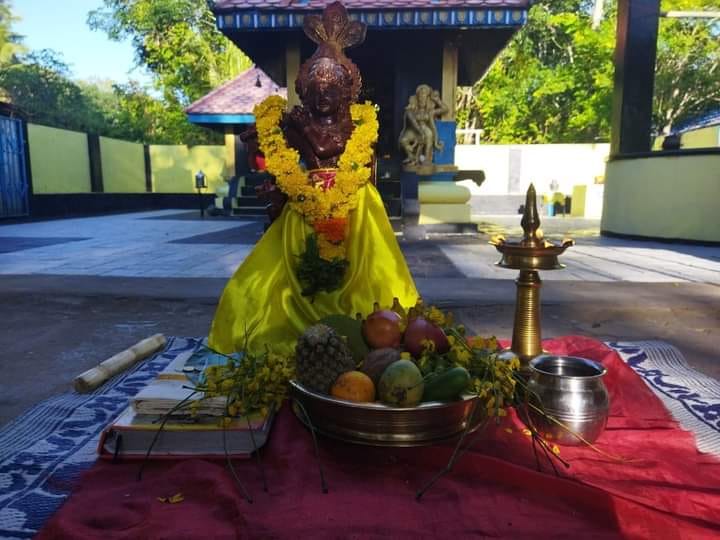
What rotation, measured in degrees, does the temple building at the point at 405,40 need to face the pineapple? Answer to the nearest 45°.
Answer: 0° — it already faces it

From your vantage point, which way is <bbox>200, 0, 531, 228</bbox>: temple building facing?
toward the camera

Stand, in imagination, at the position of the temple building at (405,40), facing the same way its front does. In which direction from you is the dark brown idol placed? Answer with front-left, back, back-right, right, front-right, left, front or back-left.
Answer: front

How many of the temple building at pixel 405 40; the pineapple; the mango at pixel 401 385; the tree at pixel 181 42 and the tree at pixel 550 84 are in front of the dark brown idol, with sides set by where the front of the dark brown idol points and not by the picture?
2

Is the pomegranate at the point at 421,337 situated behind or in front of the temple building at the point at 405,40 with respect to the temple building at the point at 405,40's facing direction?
in front

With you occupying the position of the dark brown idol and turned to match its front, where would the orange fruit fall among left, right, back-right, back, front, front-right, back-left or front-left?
front

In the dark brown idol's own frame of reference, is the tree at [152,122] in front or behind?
behind

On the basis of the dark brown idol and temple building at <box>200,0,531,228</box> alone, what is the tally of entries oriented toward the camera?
2

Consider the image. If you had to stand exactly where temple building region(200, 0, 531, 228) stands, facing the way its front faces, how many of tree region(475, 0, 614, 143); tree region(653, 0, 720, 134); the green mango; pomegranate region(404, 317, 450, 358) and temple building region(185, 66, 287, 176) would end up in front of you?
2

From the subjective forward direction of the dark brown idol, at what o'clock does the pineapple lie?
The pineapple is roughly at 12 o'clock from the dark brown idol.

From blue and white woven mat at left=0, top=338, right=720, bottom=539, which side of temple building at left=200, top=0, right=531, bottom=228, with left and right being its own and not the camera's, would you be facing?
front

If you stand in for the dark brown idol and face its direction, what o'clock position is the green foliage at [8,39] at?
The green foliage is roughly at 5 o'clock from the dark brown idol.

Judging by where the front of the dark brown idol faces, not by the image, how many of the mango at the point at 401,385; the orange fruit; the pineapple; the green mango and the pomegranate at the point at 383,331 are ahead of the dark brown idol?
5

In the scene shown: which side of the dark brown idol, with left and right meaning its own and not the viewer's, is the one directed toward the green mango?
front

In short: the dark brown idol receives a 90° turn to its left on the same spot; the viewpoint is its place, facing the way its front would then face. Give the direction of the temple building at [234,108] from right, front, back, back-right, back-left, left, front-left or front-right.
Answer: left

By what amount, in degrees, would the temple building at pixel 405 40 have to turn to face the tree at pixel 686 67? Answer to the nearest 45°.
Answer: approximately 135° to its left
